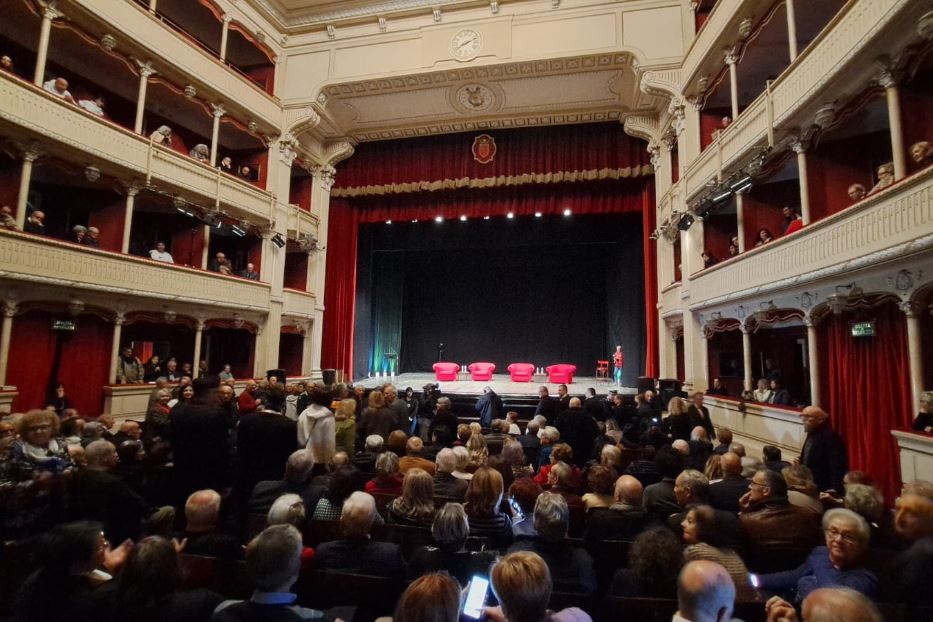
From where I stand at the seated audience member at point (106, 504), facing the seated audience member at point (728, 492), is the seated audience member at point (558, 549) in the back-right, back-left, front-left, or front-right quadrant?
front-right

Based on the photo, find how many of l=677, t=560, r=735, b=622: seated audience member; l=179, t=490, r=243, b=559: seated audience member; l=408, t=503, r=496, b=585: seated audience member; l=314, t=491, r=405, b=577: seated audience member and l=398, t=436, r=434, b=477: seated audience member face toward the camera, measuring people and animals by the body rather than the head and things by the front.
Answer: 0

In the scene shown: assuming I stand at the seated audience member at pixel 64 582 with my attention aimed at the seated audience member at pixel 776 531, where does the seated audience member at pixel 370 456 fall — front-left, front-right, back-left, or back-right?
front-left

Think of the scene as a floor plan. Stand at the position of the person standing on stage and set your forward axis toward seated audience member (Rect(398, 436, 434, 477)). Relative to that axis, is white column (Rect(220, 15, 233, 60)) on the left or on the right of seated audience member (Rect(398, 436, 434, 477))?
right

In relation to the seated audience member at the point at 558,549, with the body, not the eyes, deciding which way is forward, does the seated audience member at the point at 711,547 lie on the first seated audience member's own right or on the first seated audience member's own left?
on the first seated audience member's own right

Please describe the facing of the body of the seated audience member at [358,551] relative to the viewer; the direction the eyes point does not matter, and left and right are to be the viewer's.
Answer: facing away from the viewer

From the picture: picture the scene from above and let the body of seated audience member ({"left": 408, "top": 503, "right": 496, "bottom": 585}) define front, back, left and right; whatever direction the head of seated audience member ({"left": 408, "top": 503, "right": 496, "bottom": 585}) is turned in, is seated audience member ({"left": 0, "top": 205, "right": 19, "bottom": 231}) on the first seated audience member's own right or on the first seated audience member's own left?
on the first seated audience member's own left

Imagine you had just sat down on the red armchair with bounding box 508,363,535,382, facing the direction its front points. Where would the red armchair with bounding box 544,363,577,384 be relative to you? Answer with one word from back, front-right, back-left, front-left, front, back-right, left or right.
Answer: left

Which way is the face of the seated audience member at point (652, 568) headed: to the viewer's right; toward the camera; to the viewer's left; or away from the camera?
away from the camera

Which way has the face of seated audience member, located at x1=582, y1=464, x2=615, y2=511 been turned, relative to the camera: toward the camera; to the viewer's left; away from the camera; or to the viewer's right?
away from the camera

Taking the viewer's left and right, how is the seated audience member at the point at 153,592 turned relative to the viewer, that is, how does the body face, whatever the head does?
facing away from the viewer

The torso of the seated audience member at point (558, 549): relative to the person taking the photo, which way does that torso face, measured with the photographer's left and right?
facing away from the viewer

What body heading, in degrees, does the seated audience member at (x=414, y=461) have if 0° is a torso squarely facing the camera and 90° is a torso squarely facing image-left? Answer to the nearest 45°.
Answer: approximately 180°

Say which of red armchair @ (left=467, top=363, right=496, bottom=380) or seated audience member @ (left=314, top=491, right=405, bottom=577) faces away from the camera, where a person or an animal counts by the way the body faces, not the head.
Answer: the seated audience member

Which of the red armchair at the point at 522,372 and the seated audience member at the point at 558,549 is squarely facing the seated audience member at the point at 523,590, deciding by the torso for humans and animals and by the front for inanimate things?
the red armchair

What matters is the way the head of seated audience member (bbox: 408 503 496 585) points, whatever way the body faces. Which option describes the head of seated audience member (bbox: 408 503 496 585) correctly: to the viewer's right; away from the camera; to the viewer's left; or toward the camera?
away from the camera

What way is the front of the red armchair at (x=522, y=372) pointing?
toward the camera

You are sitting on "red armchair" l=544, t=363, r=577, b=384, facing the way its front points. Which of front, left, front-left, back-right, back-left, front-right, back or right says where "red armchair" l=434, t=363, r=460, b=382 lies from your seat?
front-right

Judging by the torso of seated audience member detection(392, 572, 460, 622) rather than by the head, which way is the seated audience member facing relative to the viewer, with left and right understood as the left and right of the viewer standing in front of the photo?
facing away from the viewer
